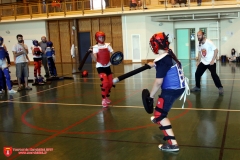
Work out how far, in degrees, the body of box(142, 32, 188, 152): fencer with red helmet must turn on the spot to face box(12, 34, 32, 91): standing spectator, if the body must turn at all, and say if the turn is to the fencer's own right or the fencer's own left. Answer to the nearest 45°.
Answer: approximately 45° to the fencer's own right

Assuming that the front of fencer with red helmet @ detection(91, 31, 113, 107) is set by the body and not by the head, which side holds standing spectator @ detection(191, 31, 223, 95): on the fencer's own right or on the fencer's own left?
on the fencer's own left

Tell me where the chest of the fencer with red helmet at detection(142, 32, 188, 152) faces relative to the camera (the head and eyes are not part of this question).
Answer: to the viewer's left

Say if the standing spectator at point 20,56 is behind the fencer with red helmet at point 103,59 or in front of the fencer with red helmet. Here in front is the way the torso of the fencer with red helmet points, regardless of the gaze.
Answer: behind

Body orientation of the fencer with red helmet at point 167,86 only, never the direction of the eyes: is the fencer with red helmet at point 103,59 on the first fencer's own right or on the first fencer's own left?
on the first fencer's own right

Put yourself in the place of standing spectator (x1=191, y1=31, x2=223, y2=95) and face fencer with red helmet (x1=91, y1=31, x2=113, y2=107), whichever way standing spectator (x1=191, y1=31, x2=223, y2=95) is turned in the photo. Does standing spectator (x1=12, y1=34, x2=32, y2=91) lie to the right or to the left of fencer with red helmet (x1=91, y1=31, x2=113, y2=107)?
right

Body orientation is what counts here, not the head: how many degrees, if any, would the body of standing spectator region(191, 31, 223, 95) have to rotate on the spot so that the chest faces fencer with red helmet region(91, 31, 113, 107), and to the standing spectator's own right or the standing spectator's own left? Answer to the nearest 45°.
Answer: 0° — they already face them

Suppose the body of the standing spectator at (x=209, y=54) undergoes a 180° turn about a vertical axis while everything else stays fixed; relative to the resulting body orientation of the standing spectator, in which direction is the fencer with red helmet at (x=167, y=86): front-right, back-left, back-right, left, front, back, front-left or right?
back-right

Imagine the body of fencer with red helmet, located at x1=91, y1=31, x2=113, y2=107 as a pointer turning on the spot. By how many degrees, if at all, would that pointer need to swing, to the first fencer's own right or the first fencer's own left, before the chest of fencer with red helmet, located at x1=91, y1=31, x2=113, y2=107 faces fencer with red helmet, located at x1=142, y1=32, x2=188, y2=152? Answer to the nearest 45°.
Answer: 0° — they already face them

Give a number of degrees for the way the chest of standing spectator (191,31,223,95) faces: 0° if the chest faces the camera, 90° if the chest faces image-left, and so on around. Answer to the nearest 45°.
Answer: approximately 45°
